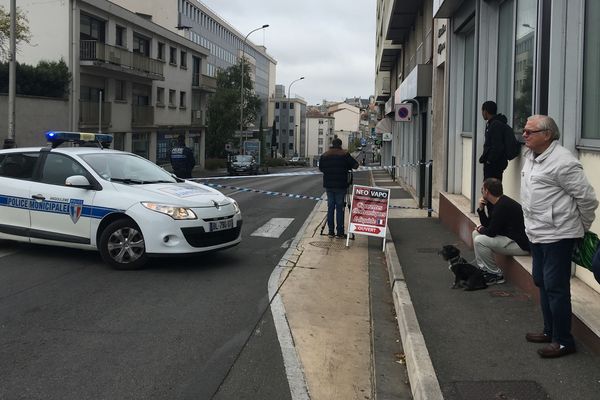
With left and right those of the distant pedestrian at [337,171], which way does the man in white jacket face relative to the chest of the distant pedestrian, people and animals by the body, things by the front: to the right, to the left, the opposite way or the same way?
to the left

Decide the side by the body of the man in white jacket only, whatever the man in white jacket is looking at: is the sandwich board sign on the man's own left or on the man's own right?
on the man's own right

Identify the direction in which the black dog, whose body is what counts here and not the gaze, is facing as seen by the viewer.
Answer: to the viewer's left

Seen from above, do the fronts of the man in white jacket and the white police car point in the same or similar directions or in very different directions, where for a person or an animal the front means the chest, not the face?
very different directions

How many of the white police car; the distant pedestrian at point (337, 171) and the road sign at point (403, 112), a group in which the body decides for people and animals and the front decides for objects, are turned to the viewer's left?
0

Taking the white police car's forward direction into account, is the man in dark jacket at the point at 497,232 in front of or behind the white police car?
in front

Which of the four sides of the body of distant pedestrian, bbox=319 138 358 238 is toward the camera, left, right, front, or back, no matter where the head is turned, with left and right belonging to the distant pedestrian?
back

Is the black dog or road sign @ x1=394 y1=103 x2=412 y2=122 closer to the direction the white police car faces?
the black dog

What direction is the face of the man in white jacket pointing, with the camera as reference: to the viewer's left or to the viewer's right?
to the viewer's left

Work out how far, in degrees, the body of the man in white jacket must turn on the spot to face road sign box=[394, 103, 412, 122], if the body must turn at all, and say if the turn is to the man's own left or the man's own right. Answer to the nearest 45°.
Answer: approximately 90° to the man's own right

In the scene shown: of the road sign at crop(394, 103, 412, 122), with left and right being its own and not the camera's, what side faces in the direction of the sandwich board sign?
front

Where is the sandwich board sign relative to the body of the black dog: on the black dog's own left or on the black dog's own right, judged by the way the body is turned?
on the black dog's own right

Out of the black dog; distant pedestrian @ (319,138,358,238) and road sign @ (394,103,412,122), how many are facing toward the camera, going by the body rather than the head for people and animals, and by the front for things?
1

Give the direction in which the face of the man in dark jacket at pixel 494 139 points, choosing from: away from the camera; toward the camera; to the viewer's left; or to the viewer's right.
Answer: to the viewer's left

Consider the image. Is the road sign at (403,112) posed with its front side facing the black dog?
yes

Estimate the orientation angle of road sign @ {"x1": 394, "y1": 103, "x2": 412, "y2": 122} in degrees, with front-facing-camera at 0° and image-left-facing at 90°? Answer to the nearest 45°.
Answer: approximately 0°

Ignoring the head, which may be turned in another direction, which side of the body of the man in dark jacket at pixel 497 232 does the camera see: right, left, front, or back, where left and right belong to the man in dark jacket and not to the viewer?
left
